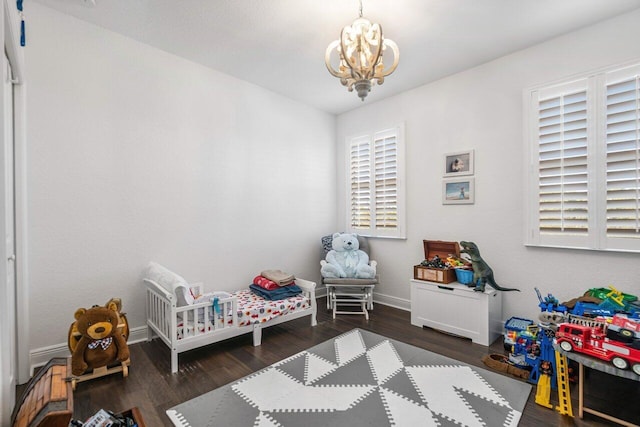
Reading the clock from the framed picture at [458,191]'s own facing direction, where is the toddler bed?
The toddler bed is roughly at 12 o'clock from the framed picture.

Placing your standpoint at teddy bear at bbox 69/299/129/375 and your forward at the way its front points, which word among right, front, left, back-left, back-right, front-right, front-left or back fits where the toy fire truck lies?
front-left

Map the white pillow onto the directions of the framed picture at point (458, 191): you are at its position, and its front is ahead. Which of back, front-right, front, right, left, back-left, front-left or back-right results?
front

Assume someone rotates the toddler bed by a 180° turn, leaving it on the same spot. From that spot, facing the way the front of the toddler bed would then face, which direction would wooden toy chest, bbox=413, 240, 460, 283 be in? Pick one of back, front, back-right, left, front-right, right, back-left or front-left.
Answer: back-left

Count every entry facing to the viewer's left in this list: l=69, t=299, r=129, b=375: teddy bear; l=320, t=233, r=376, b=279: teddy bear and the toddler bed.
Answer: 0

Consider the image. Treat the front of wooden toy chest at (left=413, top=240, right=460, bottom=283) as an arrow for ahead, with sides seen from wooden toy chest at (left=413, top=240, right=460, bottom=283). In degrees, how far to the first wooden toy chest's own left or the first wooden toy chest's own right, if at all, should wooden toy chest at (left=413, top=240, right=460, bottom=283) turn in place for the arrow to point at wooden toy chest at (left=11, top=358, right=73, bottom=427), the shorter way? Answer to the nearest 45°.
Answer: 0° — it already faces it

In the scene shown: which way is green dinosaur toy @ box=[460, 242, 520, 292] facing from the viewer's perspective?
to the viewer's left

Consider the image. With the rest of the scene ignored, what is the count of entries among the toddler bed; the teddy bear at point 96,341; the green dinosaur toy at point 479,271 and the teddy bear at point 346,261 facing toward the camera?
2

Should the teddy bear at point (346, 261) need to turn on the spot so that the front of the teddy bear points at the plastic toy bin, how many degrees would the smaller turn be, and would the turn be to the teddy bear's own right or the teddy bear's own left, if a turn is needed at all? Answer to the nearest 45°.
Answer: approximately 45° to the teddy bear's own left

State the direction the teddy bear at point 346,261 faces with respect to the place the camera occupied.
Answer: facing the viewer

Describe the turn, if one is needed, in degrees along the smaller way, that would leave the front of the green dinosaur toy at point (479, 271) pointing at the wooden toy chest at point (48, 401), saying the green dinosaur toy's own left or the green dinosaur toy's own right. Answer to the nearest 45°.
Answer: approximately 45° to the green dinosaur toy's own left

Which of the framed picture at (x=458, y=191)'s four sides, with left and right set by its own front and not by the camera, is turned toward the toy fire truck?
left

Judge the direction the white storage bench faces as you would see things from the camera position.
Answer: facing the viewer and to the left of the viewer

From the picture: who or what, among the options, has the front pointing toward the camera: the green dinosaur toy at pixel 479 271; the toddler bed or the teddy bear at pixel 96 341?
the teddy bear
